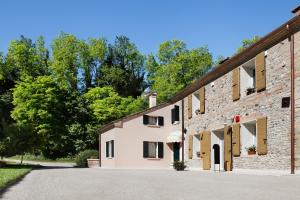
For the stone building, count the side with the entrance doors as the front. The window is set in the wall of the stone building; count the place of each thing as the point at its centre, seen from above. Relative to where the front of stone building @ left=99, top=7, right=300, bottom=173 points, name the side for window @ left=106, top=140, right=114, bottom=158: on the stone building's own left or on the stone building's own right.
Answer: on the stone building's own right

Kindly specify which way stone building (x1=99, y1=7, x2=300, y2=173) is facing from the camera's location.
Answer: facing the viewer and to the left of the viewer

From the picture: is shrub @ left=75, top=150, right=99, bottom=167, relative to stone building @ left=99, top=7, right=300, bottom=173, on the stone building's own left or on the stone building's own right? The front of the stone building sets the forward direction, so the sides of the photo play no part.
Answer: on the stone building's own right
